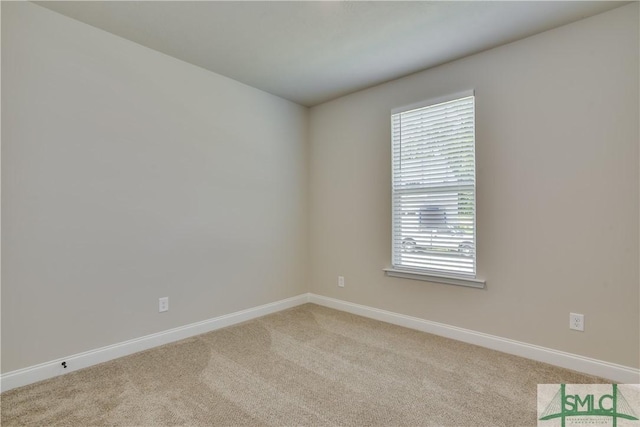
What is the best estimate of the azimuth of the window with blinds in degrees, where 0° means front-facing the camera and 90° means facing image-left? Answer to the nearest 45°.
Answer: approximately 45°
